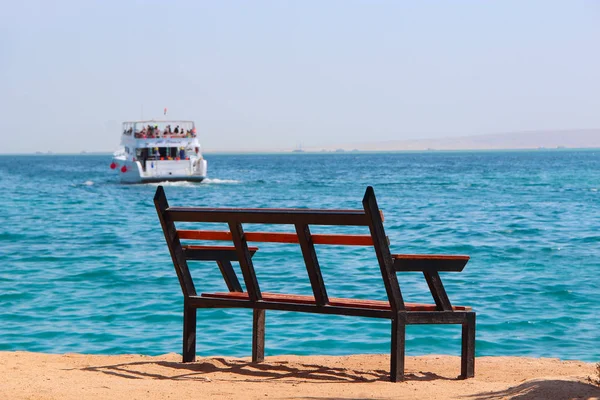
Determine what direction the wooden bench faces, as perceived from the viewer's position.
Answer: facing away from the viewer and to the right of the viewer
